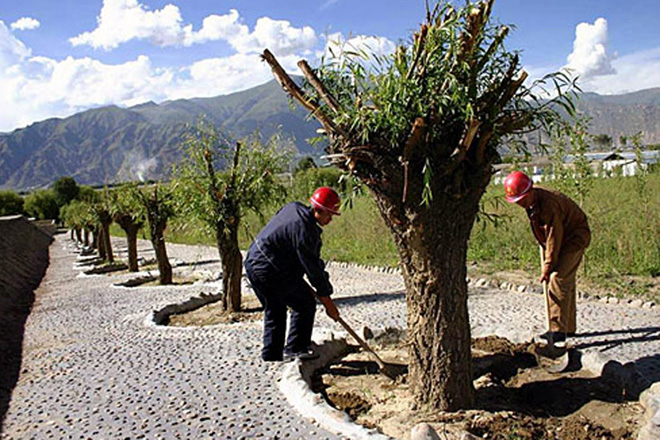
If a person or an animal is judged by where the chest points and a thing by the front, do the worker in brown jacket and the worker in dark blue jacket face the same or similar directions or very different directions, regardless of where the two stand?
very different directions

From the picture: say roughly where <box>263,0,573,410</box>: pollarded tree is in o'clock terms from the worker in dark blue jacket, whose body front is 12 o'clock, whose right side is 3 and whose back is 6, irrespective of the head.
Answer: The pollarded tree is roughly at 2 o'clock from the worker in dark blue jacket.

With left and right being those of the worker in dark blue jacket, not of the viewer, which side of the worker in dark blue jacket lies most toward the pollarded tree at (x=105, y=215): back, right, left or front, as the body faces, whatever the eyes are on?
left

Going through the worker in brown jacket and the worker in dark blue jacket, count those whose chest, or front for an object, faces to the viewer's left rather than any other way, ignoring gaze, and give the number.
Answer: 1

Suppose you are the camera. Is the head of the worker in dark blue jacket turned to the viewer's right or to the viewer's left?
to the viewer's right

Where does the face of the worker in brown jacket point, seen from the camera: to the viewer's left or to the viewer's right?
to the viewer's left

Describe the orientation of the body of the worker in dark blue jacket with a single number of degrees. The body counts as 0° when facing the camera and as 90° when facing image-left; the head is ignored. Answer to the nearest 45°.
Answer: approximately 270°

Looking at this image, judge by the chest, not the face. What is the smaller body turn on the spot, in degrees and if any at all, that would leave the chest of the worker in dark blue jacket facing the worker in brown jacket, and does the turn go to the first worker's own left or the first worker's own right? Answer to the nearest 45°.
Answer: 0° — they already face them

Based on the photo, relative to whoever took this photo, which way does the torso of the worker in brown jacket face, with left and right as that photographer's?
facing to the left of the viewer
